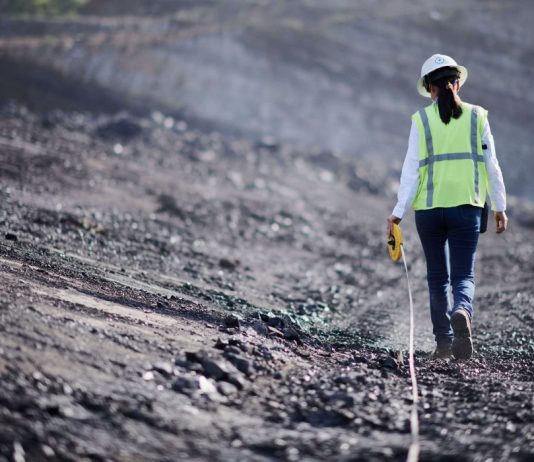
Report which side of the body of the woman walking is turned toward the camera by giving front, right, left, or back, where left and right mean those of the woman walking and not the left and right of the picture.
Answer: back
